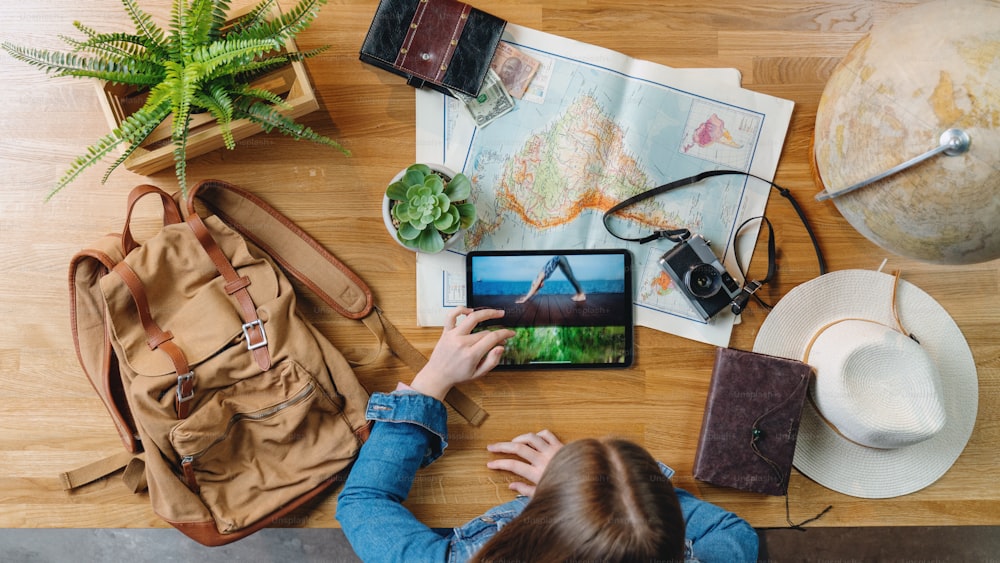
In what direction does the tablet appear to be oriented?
toward the camera

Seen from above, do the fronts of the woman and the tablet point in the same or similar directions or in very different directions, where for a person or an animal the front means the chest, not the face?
very different directions

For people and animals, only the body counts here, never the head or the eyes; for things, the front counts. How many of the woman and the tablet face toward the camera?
1

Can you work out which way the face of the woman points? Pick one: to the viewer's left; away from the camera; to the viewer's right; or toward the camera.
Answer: away from the camera

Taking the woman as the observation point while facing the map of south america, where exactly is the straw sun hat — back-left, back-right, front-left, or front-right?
front-right

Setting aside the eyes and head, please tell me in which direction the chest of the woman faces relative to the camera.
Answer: away from the camera

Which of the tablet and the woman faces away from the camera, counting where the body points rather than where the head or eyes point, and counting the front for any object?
the woman
